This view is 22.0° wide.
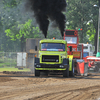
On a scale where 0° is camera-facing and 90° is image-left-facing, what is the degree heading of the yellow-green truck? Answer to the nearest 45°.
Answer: approximately 0°

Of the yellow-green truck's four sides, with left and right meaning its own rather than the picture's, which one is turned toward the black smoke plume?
back
